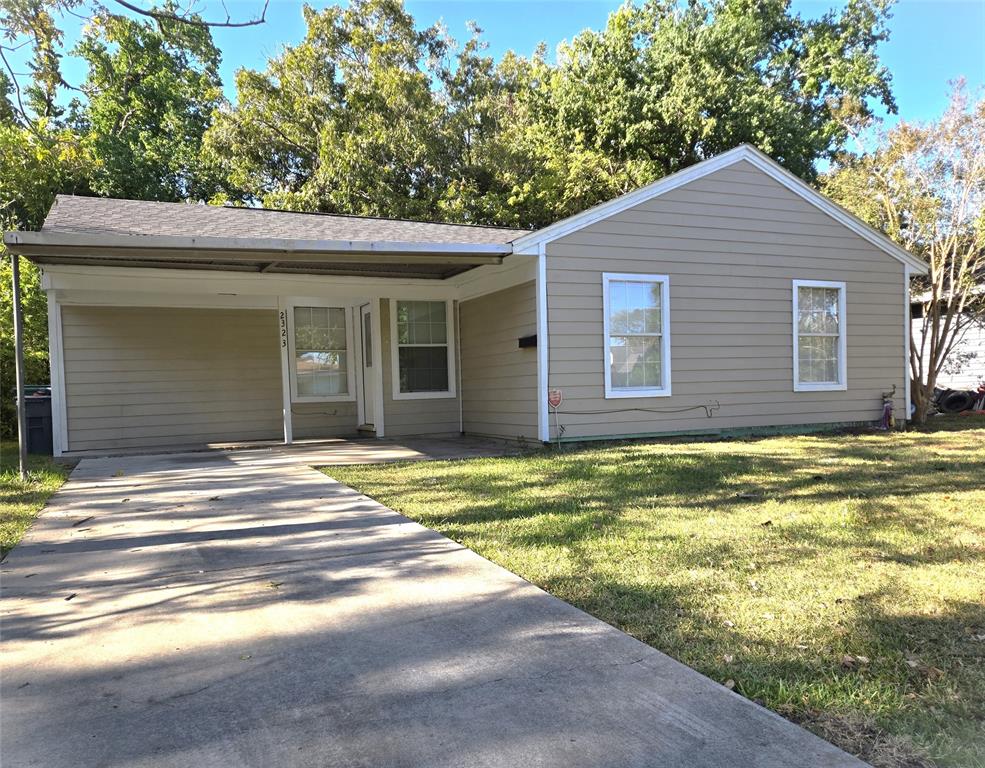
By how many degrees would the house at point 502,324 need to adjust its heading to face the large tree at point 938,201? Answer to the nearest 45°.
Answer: approximately 90° to its left

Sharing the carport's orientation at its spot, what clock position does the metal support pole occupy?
The metal support pole is roughly at 1 o'clock from the carport.

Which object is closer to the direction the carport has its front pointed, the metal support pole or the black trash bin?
the metal support pole

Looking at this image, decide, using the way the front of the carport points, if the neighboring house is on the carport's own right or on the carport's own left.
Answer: on the carport's own left

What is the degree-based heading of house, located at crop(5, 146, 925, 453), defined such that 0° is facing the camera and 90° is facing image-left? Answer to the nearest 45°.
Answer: approximately 0°

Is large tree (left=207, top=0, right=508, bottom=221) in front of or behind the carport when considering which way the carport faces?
behind

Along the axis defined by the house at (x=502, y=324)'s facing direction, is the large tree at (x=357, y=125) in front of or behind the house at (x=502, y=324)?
behind

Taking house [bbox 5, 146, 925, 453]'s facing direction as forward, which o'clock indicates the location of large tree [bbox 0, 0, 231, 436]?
The large tree is roughly at 4 o'clock from the house.

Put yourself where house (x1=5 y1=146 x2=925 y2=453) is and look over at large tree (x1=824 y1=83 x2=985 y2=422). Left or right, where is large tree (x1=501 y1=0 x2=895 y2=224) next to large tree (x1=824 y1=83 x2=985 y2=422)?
left

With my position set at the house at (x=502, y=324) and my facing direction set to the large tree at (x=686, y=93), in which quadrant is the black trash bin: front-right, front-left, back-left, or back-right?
back-left

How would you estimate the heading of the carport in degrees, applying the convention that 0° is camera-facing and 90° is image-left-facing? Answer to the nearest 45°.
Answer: approximately 0°

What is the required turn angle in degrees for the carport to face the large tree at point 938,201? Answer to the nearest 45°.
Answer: approximately 90° to its left

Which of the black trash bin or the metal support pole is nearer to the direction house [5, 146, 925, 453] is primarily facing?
the metal support pole
